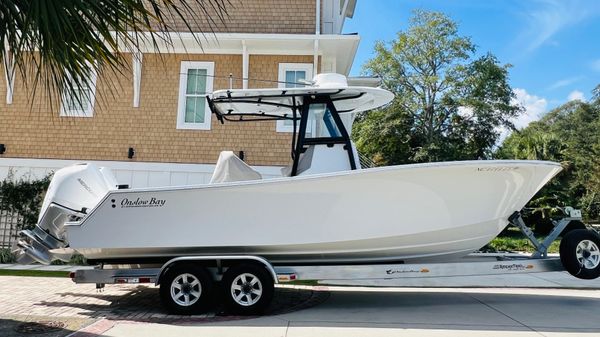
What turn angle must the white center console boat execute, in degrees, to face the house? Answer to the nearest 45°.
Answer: approximately 135° to its left

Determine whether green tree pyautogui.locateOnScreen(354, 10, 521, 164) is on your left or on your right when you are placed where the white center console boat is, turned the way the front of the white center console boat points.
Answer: on your left

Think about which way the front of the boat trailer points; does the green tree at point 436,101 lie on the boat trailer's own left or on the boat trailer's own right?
on the boat trailer's own left

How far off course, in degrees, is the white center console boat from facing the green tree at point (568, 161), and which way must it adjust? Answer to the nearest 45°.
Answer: approximately 45° to its left

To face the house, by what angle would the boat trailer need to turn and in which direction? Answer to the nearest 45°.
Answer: approximately 135° to its left

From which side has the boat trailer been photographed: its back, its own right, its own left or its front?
right

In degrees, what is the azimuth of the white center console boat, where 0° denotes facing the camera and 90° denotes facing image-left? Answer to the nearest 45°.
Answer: approximately 270°

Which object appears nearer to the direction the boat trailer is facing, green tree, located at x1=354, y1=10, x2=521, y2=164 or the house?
the green tree

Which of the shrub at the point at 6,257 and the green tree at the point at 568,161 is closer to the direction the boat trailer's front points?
the green tree

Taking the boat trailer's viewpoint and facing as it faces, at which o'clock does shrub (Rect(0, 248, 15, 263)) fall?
The shrub is roughly at 7 o'clock from the boat trailer.

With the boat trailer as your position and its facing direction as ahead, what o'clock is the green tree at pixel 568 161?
The green tree is roughly at 10 o'clock from the boat trailer.

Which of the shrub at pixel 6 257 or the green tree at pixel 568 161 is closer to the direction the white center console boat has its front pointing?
the green tree
